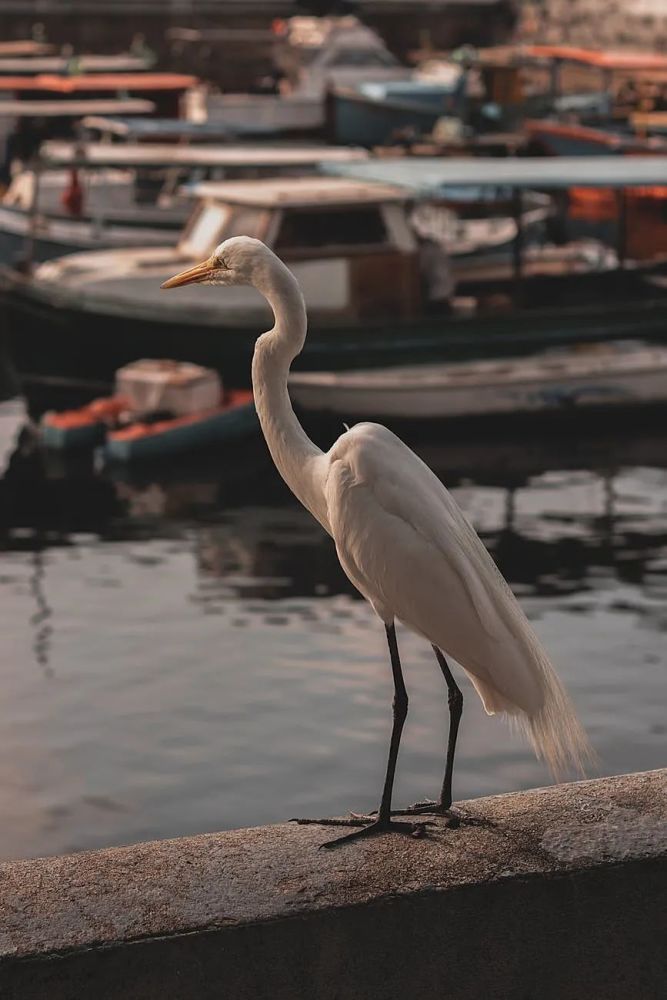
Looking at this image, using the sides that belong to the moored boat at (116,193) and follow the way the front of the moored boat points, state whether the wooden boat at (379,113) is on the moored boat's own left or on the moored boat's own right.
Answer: on the moored boat's own right

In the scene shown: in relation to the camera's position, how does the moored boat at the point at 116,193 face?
facing to the left of the viewer

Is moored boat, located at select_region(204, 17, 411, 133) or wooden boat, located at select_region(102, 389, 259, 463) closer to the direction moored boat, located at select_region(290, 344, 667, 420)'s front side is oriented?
the wooden boat

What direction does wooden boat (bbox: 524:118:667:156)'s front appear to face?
to the viewer's left

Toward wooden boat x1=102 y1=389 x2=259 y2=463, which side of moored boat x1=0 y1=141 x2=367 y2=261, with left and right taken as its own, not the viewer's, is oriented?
left

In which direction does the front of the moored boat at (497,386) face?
to the viewer's left

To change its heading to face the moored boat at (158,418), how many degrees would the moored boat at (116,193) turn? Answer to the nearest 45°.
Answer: approximately 90° to its left

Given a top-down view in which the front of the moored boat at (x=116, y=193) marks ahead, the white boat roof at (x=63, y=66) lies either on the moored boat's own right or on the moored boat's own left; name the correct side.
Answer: on the moored boat's own right
